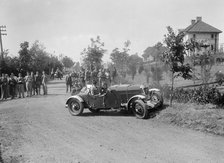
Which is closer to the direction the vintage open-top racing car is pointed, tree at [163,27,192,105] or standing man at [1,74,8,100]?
the tree

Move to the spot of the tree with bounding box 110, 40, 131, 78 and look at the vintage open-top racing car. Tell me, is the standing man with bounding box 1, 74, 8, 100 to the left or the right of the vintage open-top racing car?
right

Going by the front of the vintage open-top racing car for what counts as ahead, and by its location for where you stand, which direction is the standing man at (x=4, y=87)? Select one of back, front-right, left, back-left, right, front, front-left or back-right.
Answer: back

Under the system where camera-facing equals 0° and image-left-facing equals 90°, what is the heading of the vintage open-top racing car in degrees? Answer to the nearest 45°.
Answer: approximately 315°

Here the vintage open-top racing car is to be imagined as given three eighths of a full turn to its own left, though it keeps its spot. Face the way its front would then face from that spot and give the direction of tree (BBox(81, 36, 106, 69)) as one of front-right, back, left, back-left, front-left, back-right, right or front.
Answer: front

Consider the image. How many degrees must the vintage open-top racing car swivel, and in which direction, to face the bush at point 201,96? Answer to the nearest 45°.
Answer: approximately 45° to its left

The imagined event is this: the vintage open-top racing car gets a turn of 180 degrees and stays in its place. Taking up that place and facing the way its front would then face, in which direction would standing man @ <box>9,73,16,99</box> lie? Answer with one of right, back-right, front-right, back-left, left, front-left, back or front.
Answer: front

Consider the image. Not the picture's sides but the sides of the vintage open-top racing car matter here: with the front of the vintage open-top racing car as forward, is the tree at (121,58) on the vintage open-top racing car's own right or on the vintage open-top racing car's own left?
on the vintage open-top racing car's own left

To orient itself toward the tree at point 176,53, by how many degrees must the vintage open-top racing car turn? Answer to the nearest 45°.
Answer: approximately 45° to its left
